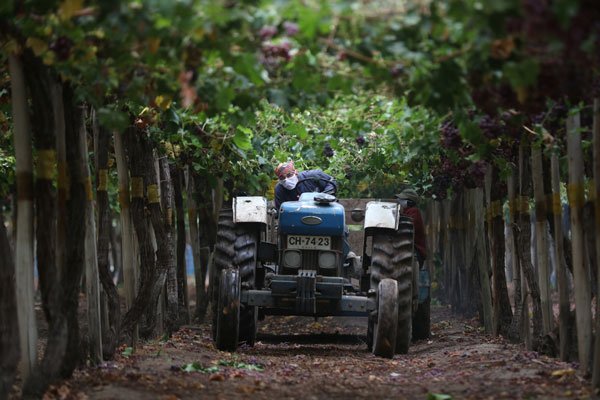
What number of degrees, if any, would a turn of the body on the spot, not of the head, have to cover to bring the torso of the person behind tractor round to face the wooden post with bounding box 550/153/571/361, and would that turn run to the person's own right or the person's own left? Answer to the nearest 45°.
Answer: approximately 90° to the person's own left

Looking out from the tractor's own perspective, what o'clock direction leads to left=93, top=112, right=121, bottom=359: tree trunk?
The tree trunk is roughly at 2 o'clock from the tractor.

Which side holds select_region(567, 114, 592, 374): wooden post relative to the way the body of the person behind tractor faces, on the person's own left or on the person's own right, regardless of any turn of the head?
on the person's own left
